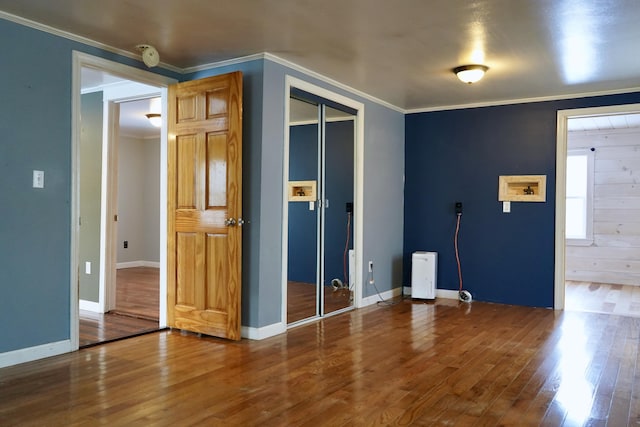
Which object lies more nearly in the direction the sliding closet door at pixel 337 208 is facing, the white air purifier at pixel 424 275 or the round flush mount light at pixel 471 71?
the round flush mount light

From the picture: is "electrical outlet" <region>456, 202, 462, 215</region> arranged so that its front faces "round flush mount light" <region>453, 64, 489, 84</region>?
yes

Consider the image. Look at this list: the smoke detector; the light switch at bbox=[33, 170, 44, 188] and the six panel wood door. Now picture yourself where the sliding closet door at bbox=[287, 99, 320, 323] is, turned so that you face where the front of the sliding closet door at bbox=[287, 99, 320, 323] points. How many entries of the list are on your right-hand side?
3

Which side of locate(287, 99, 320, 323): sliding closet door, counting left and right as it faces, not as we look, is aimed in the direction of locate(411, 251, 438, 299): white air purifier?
left

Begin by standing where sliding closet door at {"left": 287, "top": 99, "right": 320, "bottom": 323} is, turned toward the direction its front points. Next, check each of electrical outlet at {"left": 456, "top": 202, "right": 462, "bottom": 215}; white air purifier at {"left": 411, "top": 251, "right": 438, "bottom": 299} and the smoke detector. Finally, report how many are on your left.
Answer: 2

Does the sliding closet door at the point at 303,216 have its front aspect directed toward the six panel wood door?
no

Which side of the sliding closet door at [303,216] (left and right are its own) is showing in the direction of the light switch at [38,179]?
right

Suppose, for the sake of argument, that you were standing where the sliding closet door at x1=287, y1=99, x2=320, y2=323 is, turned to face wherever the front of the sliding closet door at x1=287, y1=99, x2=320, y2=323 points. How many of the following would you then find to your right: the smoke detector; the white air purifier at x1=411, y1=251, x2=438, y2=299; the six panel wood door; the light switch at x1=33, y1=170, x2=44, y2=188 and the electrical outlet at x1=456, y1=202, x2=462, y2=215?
3

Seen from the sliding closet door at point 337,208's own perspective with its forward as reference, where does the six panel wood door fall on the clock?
The six panel wood door is roughly at 3 o'clock from the sliding closet door.

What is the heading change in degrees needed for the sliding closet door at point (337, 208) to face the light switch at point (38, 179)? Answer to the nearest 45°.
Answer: approximately 90° to its right

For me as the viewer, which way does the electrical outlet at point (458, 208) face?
facing the viewer

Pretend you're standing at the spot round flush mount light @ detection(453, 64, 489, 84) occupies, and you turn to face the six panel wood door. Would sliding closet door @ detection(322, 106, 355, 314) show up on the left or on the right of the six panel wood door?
right

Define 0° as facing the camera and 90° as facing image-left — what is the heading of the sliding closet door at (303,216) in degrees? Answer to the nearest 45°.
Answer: approximately 315°

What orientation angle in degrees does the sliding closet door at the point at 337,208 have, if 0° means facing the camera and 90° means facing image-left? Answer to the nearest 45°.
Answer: approximately 315°

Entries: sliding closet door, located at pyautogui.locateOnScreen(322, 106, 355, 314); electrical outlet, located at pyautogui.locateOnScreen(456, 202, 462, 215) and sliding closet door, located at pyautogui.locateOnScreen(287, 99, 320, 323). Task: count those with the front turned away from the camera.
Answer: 0

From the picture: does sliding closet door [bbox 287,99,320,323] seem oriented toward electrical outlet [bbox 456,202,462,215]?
no

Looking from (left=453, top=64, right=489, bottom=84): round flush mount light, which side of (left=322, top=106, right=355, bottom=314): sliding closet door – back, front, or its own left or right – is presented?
front

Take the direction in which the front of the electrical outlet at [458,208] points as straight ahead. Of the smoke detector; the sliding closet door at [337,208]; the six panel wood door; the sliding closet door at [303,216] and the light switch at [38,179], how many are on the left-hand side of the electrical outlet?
0

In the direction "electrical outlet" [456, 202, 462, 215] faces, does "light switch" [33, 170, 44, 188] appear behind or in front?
in front

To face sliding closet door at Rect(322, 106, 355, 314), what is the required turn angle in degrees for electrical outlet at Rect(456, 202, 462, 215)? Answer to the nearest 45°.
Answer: approximately 45° to its right
